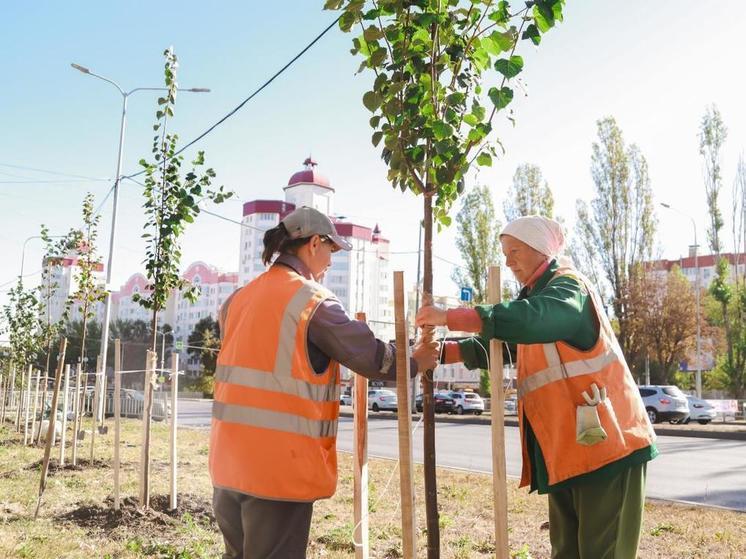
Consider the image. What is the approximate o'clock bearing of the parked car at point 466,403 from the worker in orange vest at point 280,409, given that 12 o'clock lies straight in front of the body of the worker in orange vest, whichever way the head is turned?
The parked car is roughly at 11 o'clock from the worker in orange vest.

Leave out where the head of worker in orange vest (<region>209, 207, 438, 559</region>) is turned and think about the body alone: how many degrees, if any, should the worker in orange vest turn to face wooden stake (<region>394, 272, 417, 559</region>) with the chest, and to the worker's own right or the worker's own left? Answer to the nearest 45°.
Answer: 0° — they already face it

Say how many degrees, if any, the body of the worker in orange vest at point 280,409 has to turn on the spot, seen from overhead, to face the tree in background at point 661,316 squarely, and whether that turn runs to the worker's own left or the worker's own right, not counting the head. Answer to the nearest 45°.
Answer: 0° — they already face it

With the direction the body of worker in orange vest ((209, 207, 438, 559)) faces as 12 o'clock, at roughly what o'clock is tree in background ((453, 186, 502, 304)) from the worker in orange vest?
The tree in background is roughly at 11 o'clock from the worker in orange vest.

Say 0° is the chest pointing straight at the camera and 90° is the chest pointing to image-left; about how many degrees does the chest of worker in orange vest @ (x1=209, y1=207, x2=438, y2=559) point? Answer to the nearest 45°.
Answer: approximately 225°

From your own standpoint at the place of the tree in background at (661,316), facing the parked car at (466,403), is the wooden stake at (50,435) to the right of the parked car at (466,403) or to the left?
left
